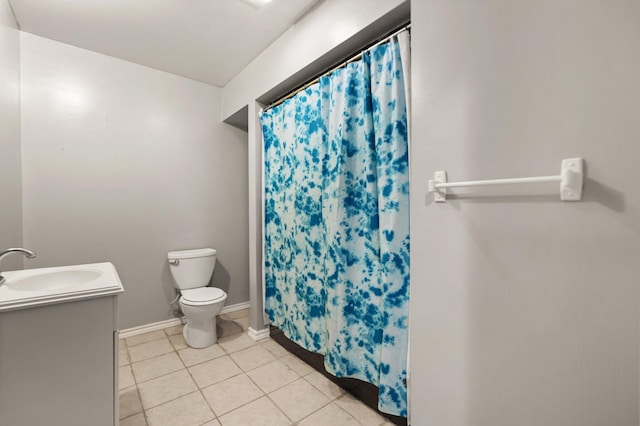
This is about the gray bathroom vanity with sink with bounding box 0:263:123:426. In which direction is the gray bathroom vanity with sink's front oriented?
to the viewer's right
